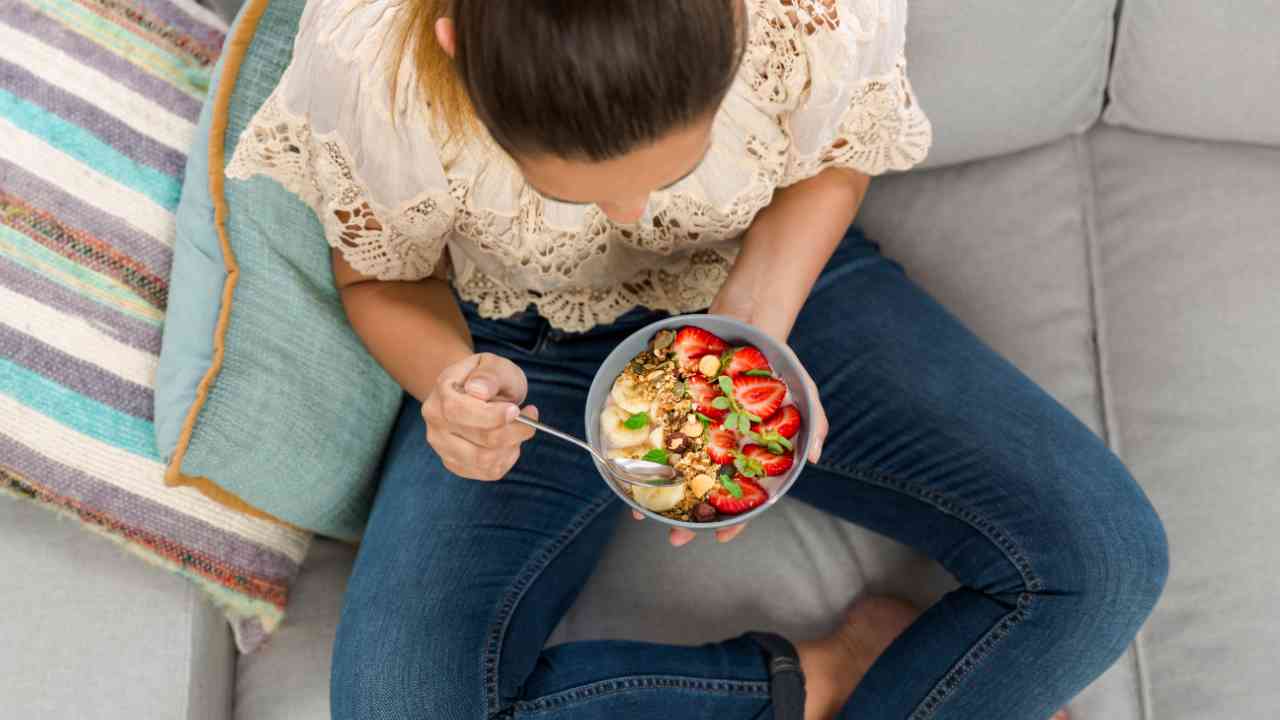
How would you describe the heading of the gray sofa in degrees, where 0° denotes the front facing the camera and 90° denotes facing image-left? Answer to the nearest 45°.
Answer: approximately 0°

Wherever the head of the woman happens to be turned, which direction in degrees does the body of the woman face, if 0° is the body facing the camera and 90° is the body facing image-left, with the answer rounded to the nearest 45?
approximately 0°
